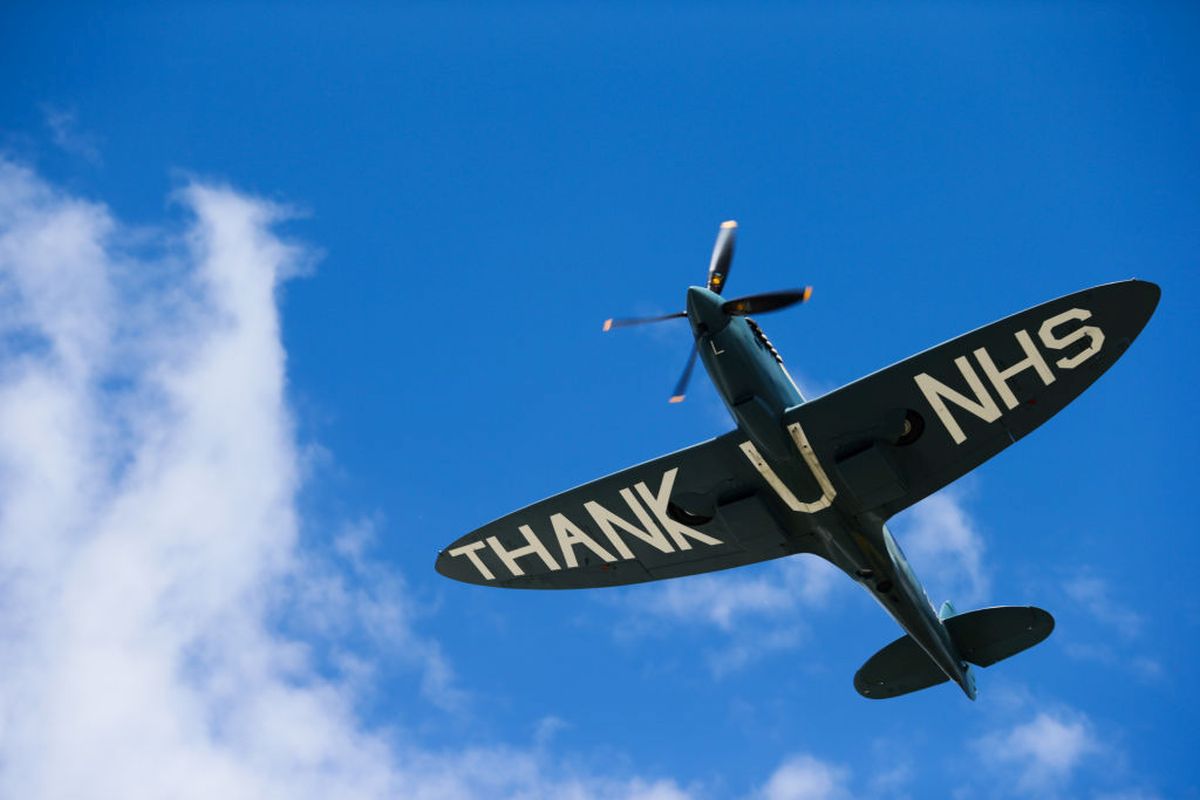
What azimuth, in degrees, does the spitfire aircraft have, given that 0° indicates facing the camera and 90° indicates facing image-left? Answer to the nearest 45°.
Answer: approximately 45°
